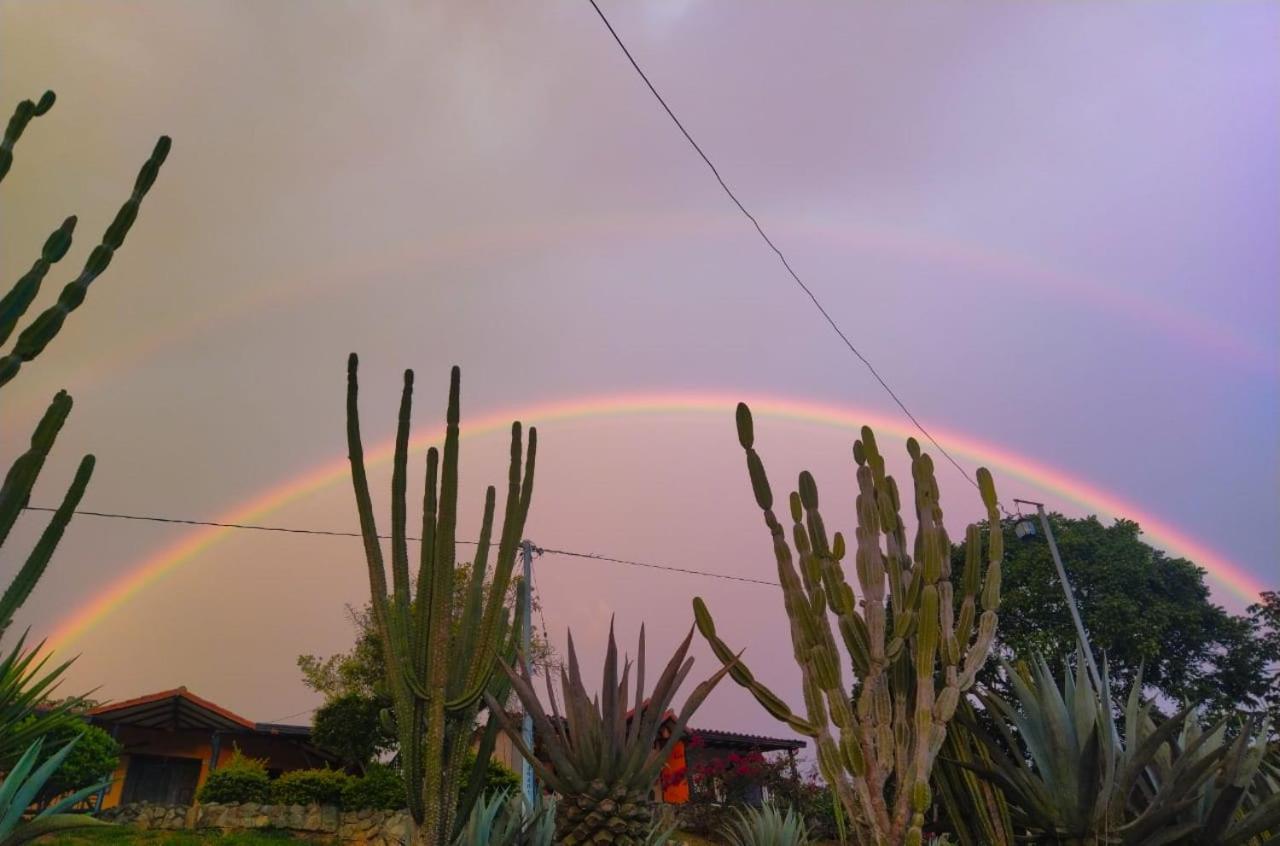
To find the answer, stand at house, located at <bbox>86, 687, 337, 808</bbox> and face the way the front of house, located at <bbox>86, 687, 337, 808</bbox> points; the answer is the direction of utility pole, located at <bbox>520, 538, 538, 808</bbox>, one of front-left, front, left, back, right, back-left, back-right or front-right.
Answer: front-left

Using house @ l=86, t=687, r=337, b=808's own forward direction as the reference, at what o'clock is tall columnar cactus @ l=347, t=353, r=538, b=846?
The tall columnar cactus is roughly at 12 o'clock from the house.

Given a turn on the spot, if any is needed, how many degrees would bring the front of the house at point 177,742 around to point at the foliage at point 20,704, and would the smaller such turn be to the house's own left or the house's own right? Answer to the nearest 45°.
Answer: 0° — it already faces it

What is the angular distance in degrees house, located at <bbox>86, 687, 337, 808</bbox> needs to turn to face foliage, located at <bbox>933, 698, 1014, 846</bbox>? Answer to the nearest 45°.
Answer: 0° — it already faces it

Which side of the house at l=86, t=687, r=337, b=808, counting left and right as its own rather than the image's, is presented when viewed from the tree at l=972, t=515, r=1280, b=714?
left

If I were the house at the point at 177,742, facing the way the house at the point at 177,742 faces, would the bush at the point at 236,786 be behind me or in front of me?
in front

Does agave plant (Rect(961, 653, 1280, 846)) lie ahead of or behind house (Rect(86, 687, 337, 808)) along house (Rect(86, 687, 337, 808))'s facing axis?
ahead

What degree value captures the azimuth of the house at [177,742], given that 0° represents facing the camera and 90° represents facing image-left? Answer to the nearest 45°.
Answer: approximately 0°

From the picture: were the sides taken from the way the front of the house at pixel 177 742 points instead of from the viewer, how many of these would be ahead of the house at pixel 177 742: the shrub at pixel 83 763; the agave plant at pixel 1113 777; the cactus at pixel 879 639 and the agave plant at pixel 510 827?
4

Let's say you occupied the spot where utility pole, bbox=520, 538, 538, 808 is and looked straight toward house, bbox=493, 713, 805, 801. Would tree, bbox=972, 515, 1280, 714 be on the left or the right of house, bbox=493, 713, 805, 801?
right

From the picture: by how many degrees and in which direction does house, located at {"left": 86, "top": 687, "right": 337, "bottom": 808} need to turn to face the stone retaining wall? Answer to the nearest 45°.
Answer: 0° — it already faces it

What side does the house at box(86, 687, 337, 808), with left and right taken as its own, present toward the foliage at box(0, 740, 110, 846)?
front
